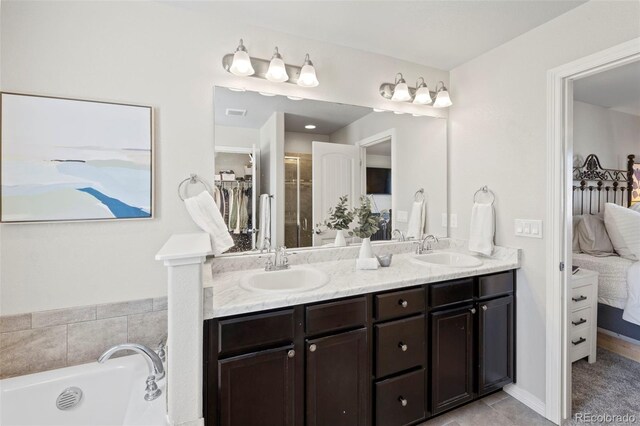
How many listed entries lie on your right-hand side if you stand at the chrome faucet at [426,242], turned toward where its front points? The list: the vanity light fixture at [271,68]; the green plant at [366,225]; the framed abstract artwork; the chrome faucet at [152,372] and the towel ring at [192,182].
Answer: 5

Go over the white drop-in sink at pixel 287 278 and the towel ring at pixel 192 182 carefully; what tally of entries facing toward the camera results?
2

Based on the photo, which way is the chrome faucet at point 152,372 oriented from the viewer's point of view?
to the viewer's left

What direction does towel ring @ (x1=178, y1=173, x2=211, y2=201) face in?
toward the camera

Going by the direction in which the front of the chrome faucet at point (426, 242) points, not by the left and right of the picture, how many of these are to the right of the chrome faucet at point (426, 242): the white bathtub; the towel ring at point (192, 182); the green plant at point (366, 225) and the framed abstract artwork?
4

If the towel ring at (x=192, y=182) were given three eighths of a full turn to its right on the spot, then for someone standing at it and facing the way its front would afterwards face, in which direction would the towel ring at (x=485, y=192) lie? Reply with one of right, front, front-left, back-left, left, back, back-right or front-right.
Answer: back-right

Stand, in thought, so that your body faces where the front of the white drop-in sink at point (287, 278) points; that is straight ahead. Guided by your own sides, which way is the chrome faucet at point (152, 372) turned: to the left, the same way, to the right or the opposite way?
to the right

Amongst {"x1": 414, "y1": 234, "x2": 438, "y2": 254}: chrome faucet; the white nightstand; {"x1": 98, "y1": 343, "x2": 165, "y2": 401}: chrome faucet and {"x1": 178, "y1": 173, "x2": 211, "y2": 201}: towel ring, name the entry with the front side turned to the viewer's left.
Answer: {"x1": 98, "y1": 343, "x2": 165, "y2": 401}: chrome faucet

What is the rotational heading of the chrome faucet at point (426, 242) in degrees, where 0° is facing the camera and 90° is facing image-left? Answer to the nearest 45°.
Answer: approximately 315°

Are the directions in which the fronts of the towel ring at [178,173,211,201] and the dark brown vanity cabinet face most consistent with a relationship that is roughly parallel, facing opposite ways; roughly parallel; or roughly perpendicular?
roughly parallel

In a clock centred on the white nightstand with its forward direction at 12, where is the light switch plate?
The light switch plate is roughly at 2 o'clock from the white nightstand.

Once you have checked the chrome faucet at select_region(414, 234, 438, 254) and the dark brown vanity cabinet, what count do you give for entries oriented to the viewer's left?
0

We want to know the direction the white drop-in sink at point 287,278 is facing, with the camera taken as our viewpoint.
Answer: facing the viewer

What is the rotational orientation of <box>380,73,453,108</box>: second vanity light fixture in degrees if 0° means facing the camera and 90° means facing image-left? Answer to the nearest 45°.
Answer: approximately 315°
